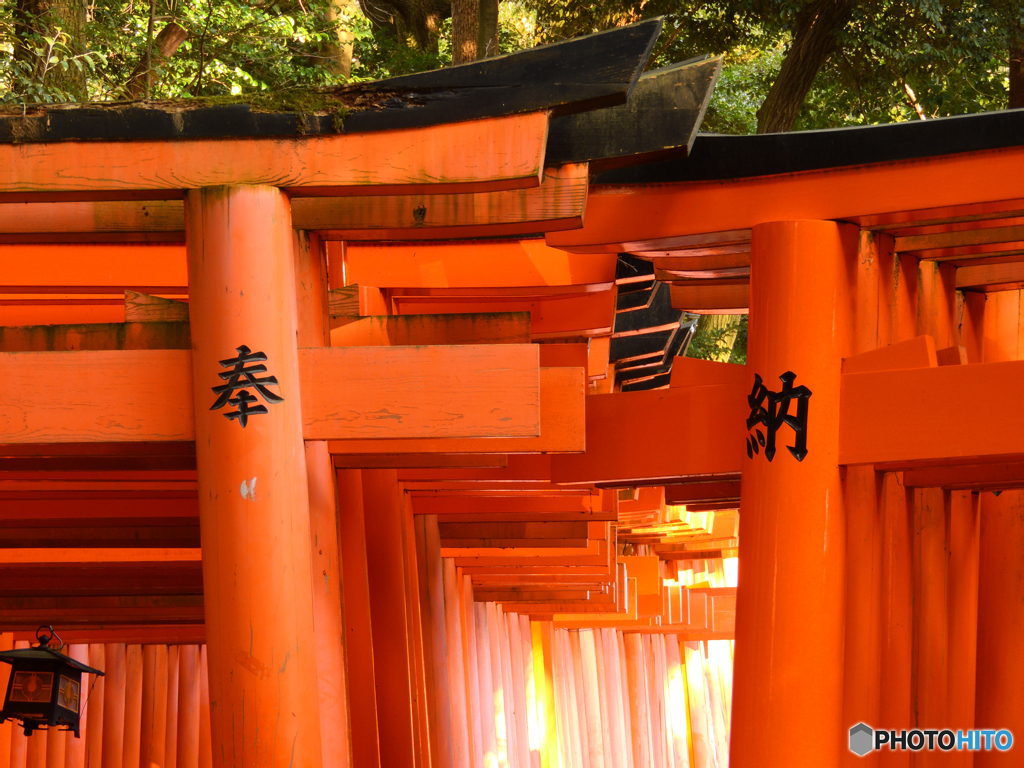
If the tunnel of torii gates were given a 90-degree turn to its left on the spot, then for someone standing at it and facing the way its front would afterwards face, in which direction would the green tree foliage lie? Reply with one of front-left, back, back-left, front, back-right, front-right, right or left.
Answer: left

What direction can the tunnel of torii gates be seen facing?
toward the camera
